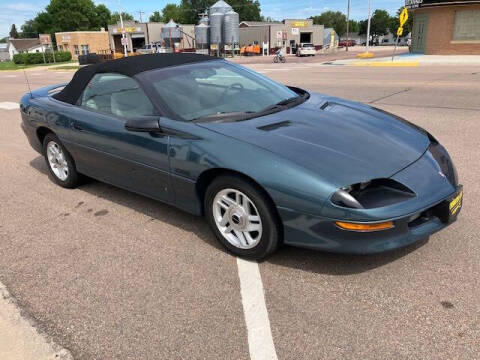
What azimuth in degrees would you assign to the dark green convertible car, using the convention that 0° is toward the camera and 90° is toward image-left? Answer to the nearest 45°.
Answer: approximately 315°

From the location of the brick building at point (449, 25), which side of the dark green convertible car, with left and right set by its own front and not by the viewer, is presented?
left

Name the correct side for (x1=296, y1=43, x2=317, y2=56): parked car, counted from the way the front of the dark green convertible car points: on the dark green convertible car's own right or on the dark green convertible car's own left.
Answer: on the dark green convertible car's own left
